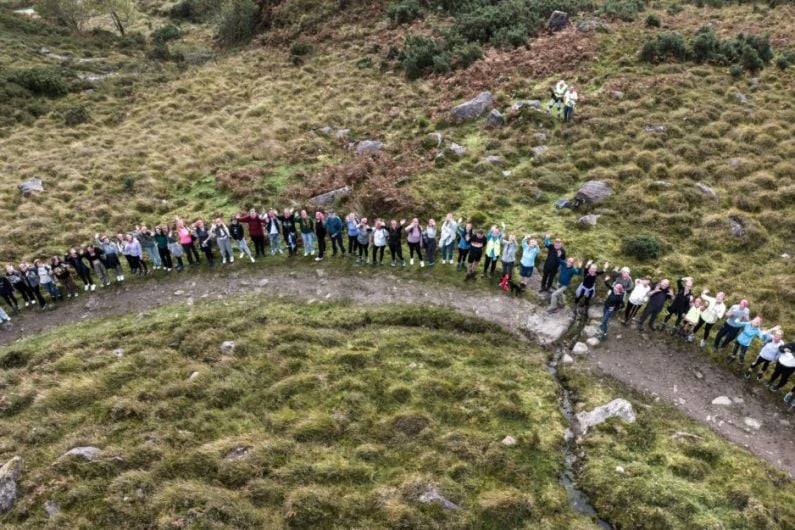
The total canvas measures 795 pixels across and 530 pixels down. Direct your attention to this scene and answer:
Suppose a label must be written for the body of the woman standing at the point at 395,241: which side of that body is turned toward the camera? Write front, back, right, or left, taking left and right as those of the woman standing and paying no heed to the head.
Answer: front

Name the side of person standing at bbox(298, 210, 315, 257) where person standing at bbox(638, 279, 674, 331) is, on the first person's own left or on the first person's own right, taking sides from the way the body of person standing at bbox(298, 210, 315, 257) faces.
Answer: on the first person's own left

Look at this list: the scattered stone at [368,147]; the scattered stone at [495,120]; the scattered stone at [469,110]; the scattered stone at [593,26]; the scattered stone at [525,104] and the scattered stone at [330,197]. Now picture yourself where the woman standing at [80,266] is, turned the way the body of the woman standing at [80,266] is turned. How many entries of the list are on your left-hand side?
6

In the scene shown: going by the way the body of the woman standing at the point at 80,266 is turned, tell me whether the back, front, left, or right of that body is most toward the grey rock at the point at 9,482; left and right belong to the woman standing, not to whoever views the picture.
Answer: front

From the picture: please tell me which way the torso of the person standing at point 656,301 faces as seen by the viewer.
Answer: toward the camera

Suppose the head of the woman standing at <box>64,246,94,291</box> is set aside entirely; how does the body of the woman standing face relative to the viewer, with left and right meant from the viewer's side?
facing the viewer

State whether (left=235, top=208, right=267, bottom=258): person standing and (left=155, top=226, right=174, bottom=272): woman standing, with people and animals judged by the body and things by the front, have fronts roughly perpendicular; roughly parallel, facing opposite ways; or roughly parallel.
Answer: roughly parallel

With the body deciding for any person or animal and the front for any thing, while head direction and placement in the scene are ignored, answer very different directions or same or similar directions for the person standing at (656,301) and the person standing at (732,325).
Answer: same or similar directions

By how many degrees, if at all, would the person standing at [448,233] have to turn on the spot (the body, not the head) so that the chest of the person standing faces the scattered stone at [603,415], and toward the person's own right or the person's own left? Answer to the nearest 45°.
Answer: approximately 45° to the person's own left

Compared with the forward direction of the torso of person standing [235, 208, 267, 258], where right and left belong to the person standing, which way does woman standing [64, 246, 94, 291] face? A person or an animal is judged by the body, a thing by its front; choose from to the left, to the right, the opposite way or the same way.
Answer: the same way

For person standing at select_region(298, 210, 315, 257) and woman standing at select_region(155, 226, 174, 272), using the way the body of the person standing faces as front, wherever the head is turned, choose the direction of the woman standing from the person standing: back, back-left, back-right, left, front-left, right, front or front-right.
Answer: right

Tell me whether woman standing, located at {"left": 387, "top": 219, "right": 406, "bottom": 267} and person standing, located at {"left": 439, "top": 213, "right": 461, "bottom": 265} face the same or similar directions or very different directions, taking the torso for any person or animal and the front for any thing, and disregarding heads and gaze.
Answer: same or similar directions

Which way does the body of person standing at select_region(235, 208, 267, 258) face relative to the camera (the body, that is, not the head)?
toward the camera

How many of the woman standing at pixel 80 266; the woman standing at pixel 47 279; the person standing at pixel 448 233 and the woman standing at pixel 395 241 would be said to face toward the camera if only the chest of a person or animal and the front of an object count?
4

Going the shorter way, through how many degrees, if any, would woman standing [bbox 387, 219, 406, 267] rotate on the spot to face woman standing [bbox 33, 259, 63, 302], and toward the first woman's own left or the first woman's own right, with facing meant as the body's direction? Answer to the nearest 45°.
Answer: approximately 90° to the first woman's own right

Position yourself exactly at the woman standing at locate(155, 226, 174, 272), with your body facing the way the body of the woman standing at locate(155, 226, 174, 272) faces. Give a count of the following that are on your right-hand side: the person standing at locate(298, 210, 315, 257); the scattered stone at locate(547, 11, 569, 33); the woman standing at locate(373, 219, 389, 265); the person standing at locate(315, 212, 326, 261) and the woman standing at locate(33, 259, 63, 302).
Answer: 1

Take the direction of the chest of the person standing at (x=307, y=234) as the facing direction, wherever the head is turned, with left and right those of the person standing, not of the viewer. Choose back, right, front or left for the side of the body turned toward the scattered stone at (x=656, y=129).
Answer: left

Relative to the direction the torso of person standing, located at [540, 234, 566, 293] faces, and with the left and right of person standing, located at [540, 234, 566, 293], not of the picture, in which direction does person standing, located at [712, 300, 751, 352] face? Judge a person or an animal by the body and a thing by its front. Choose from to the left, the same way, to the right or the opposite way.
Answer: the same way
